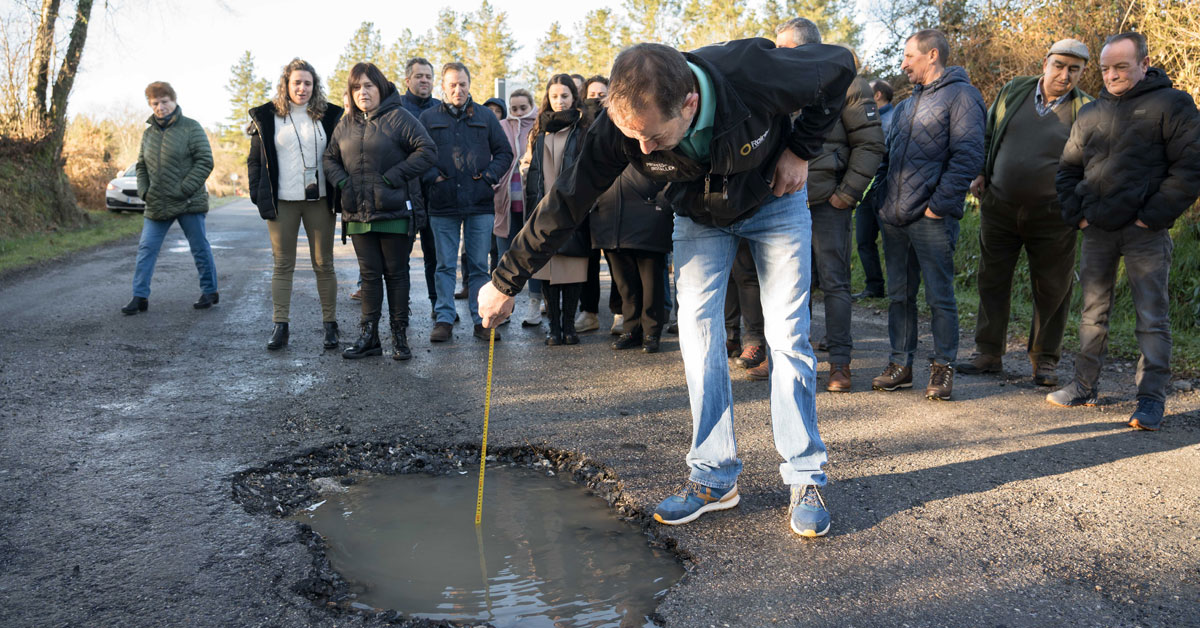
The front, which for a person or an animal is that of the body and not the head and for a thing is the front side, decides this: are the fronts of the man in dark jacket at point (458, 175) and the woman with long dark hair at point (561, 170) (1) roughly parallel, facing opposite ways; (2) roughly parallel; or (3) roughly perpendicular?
roughly parallel

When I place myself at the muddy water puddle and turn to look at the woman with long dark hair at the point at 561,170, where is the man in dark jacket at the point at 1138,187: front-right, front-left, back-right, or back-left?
front-right

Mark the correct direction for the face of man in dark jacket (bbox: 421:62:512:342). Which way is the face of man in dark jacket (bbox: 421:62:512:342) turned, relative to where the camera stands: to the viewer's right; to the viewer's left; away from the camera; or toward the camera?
toward the camera

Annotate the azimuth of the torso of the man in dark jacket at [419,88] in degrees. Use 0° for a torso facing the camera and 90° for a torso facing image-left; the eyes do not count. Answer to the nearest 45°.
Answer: approximately 0°

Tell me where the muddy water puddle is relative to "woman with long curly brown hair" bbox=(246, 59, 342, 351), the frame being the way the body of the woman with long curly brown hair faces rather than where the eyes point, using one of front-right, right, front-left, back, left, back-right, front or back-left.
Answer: front

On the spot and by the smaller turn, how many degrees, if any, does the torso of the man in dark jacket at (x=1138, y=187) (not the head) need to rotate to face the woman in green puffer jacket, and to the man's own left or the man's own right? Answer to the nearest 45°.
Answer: approximately 45° to the man's own right

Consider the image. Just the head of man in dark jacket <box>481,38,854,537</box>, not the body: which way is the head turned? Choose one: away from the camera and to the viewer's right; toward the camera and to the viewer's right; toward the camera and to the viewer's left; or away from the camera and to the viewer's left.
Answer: toward the camera and to the viewer's left

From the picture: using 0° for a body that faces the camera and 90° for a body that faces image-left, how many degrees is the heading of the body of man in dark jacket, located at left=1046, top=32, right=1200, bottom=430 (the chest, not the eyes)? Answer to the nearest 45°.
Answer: approximately 45°

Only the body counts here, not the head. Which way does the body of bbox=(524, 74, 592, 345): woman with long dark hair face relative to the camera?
toward the camera

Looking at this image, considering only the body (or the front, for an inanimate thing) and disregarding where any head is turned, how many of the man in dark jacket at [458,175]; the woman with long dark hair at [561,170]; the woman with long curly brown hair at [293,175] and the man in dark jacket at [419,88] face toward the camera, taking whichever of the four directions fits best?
4

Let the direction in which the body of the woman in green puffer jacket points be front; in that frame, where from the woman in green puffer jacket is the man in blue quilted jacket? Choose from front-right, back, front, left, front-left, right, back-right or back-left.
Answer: left

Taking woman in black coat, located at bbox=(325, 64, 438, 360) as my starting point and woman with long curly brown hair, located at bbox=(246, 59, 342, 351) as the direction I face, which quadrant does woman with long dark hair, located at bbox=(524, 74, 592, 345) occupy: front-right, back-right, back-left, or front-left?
back-right

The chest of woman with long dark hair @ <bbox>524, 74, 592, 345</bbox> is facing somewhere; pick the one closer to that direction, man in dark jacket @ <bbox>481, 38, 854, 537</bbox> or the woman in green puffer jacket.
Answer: the man in dark jacket

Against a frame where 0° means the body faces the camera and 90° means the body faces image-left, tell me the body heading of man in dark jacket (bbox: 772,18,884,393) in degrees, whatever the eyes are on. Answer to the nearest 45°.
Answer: approximately 45°

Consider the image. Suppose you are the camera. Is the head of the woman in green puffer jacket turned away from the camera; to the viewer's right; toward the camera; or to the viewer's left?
toward the camera

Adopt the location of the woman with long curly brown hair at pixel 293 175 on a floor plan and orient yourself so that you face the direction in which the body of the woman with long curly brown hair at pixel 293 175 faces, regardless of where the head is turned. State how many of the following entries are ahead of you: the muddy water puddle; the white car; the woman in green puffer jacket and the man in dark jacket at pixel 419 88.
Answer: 1

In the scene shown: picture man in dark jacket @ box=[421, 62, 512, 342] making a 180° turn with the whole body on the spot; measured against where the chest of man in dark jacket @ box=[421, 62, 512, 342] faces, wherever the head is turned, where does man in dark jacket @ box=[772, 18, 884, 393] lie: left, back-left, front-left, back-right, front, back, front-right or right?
back-right

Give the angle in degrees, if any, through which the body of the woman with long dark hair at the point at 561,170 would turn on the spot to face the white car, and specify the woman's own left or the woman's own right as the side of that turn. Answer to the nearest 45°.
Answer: approximately 135° to the woman's own right

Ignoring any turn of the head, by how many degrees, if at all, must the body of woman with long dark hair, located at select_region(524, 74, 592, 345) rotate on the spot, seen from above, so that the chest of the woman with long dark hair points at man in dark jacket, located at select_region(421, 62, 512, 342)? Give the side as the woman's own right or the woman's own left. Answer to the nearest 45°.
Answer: approximately 135° to the woman's own right
